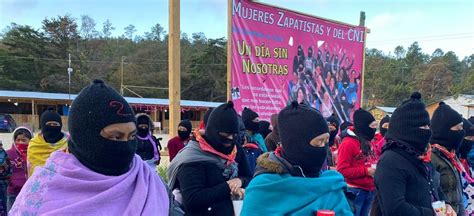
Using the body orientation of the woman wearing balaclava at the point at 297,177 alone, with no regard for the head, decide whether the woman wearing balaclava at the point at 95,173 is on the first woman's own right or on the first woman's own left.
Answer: on the first woman's own right

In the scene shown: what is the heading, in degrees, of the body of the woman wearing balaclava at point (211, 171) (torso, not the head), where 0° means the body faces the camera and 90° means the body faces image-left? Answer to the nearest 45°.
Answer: approximately 315°

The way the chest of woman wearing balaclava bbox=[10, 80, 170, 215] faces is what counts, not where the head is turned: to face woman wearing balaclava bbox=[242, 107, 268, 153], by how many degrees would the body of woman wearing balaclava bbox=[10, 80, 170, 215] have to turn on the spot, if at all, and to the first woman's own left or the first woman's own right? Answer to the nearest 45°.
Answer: approximately 90° to the first woman's own left

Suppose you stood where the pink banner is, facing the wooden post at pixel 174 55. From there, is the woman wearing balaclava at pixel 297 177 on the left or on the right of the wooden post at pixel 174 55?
left
